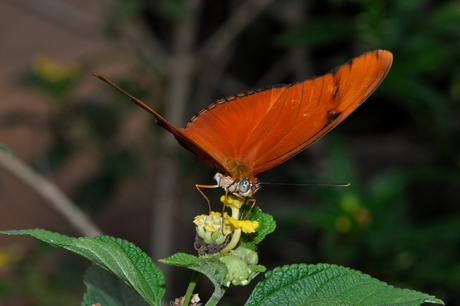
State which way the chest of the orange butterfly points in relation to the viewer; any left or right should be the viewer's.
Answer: facing the viewer and to the right of the viewer
